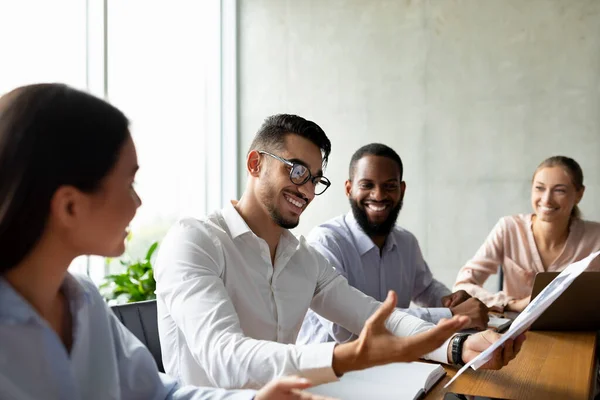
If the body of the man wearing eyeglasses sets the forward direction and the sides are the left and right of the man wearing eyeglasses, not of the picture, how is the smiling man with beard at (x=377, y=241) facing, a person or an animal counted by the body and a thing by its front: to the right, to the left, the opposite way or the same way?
the same way

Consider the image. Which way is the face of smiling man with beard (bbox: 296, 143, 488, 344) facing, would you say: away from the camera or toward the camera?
toward the camera

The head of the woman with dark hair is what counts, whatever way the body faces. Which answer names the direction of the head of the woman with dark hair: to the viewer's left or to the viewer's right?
to the viewer's right

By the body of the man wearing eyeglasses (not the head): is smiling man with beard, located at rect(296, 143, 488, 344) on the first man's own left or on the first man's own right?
on the first man's own left

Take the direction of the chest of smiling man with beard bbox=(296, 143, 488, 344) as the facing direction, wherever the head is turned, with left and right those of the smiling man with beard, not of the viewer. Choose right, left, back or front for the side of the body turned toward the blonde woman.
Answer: left

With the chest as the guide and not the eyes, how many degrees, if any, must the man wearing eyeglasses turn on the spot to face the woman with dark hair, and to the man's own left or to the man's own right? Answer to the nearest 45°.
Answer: approximately 45° to the man's own right

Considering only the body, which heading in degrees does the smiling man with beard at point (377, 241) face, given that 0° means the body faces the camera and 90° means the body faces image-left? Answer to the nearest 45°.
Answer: approximately 315°

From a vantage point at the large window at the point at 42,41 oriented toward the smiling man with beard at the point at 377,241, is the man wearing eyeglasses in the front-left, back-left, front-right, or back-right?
front-right

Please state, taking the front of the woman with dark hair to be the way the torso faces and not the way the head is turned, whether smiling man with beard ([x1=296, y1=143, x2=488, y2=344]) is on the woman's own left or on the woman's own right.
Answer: on the woman's own left

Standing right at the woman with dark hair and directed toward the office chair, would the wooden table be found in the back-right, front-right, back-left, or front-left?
front-right

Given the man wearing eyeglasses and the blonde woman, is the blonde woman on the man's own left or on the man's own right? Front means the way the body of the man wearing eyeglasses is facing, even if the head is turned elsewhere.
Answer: on the man's own left
